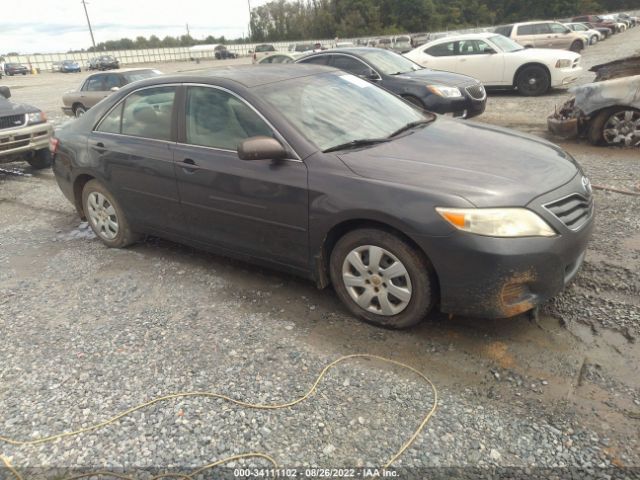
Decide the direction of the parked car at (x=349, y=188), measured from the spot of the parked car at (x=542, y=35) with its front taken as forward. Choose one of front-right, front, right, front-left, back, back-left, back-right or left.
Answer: right

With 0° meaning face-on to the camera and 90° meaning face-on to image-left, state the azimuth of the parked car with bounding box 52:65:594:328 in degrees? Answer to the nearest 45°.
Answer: approximately 315°

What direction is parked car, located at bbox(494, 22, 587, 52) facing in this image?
to the viewer's right

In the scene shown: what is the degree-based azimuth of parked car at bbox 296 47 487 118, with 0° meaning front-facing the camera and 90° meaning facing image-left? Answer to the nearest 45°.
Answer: approximately 315°

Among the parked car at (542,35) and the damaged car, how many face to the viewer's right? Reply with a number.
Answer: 1

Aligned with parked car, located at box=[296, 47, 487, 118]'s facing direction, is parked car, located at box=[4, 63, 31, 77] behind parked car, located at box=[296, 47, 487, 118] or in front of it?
behind

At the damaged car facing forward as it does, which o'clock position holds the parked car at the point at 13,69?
The parked car is roughly at 1 o'clock from the damaged car.

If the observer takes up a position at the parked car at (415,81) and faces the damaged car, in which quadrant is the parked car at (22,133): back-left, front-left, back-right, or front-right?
back-right

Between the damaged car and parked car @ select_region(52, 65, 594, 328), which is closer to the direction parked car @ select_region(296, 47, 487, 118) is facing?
the damaged car

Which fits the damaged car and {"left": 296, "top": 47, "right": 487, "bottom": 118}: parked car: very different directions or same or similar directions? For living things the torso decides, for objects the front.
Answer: very different directions

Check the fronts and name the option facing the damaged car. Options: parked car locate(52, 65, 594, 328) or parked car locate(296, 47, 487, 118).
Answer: parked car locate(296, 47, 487, 118)

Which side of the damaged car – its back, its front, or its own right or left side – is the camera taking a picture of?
left

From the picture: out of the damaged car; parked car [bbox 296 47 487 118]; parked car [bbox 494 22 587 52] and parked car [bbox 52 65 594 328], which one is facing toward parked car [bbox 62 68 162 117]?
the damaged car

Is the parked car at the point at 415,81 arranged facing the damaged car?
yes
